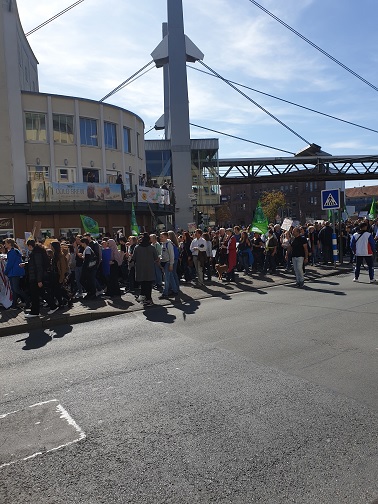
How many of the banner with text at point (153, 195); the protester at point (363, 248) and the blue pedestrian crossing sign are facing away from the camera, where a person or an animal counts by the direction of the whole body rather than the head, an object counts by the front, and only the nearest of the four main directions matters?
1

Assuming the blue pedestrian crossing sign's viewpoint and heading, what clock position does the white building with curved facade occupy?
The white building with curved facade is roughly at 4 o'clock from the blue pedestrian crossing sign.

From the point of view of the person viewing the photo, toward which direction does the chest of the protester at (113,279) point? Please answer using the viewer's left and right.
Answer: facing to the left of the viewer

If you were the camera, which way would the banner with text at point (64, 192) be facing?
facing the viewer

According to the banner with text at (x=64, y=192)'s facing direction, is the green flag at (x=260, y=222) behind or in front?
in front

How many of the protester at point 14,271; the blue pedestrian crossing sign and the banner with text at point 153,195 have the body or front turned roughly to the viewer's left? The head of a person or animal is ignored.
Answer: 1

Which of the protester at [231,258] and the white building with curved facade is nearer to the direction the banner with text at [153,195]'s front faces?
the protester

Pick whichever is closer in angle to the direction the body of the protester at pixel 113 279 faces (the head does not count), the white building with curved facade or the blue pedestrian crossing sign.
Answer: the white building with curved facade

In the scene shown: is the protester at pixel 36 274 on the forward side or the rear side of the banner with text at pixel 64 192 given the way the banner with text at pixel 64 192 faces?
on the forward side

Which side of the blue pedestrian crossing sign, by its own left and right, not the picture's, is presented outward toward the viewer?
front

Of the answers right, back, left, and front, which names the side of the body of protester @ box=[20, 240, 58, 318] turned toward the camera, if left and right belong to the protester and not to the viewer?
left

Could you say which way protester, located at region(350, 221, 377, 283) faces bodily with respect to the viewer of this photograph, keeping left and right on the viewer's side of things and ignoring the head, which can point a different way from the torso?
facing away from the viewer
